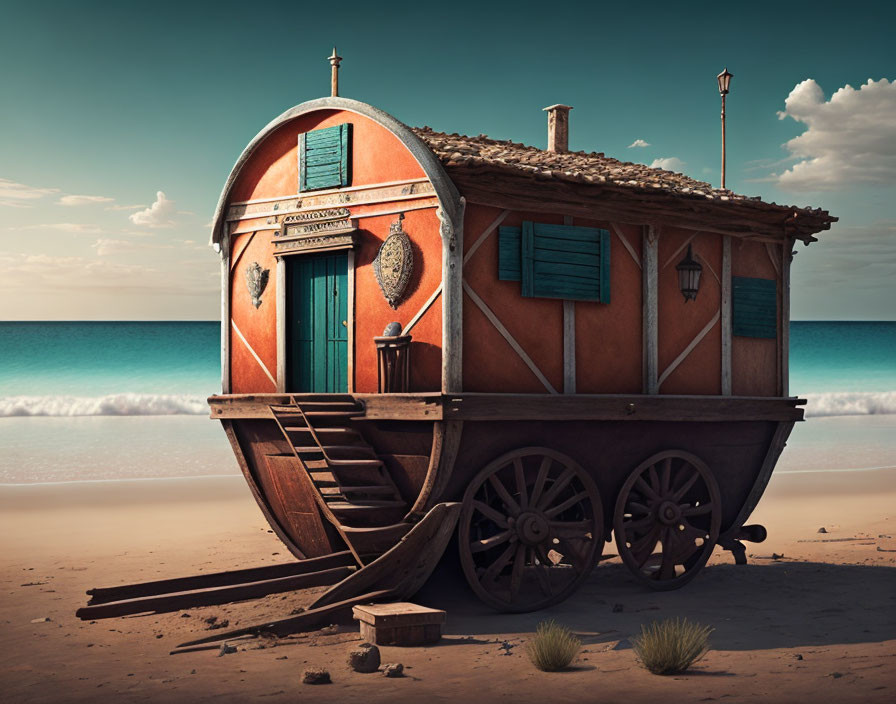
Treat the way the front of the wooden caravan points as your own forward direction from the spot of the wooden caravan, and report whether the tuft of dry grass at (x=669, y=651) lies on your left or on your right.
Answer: on your left

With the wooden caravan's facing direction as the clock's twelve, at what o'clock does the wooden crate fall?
The wooden crate is roughly at 11 o'clock from the wooden caravan.

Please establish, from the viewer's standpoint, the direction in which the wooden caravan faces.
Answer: facing the viewer and to the left of the viewer

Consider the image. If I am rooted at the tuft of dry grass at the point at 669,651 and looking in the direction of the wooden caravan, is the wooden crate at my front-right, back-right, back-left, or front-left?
front-left
